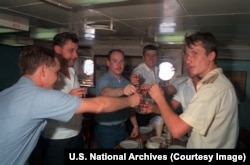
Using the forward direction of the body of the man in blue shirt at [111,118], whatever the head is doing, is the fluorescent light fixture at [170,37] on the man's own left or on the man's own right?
on the man's own left

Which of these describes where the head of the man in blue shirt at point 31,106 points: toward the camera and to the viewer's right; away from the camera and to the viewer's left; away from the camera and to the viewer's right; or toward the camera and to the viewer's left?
away from the camera and to the viewer's right

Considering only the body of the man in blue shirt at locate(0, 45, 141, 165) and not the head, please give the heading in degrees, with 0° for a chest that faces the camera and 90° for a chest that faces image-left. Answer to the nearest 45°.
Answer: approximately 225°

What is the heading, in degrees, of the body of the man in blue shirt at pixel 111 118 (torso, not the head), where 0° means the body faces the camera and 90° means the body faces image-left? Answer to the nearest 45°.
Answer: approximately 315°

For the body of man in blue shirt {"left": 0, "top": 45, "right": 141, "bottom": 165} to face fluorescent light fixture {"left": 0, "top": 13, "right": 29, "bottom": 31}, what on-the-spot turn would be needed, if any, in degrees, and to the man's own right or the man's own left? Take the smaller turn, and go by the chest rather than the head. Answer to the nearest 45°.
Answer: approximately 45° to the man's own left

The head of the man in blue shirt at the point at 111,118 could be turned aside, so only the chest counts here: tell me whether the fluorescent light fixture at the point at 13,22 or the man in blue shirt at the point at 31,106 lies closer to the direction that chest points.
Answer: the man in blue shirt
